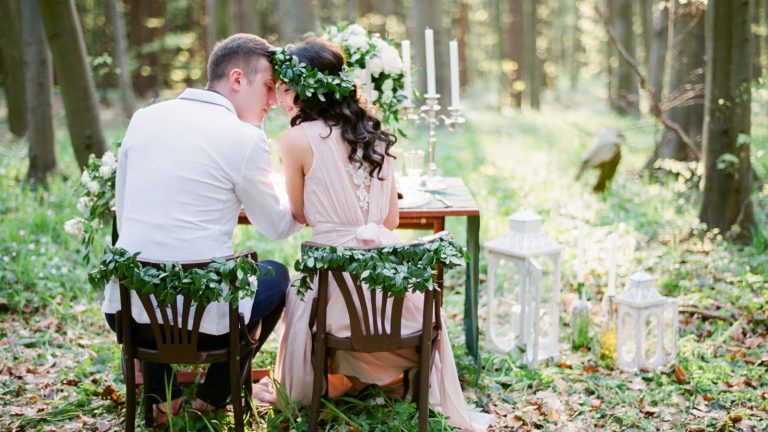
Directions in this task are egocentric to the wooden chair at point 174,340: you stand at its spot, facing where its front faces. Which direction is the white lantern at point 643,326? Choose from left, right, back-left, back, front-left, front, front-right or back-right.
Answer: right

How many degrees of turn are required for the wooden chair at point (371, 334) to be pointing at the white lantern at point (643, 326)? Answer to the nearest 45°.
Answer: approximately 45° to its right

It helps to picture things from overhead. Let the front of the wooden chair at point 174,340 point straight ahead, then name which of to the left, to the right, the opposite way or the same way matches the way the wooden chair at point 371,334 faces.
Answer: the same way

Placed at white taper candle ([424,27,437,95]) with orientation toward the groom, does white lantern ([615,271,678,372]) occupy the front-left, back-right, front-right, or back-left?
back-left

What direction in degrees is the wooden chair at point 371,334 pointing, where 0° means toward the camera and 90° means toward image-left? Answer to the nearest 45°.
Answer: approximately 180°

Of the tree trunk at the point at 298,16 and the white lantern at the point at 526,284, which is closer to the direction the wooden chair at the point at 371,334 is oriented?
the tree trunk

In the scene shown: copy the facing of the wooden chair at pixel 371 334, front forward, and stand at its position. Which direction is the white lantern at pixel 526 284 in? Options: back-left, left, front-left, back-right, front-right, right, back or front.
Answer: front-right

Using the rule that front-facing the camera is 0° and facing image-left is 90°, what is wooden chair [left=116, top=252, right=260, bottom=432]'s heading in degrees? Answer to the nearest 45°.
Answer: approximately 180°

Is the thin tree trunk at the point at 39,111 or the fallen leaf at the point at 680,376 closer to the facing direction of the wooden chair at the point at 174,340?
the thin tree trunk

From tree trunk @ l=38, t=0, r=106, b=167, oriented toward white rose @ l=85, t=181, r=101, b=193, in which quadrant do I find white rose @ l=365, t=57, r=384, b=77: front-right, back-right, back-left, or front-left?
front-left

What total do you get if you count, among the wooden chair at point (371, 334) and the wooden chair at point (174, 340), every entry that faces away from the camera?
2

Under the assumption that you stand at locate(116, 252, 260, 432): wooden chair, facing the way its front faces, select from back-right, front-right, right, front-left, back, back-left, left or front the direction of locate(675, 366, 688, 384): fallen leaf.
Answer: right

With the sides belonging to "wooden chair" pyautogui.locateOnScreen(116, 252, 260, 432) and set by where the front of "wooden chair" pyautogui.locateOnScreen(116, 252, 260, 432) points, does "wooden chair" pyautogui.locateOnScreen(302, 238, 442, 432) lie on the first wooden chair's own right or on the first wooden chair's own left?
on the first wooden chair's own right

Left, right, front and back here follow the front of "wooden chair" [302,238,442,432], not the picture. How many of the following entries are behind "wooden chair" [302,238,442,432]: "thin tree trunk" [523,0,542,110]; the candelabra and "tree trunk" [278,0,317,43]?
0

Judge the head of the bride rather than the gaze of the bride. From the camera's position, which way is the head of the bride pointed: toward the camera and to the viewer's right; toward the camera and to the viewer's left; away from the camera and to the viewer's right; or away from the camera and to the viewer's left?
away from the camera and to the viewer's left

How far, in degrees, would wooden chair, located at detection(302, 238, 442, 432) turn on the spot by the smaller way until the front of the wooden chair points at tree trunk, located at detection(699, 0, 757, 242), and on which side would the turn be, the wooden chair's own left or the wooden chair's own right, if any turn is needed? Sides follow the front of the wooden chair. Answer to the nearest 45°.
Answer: approximately 45° to the wooden chair's own right
